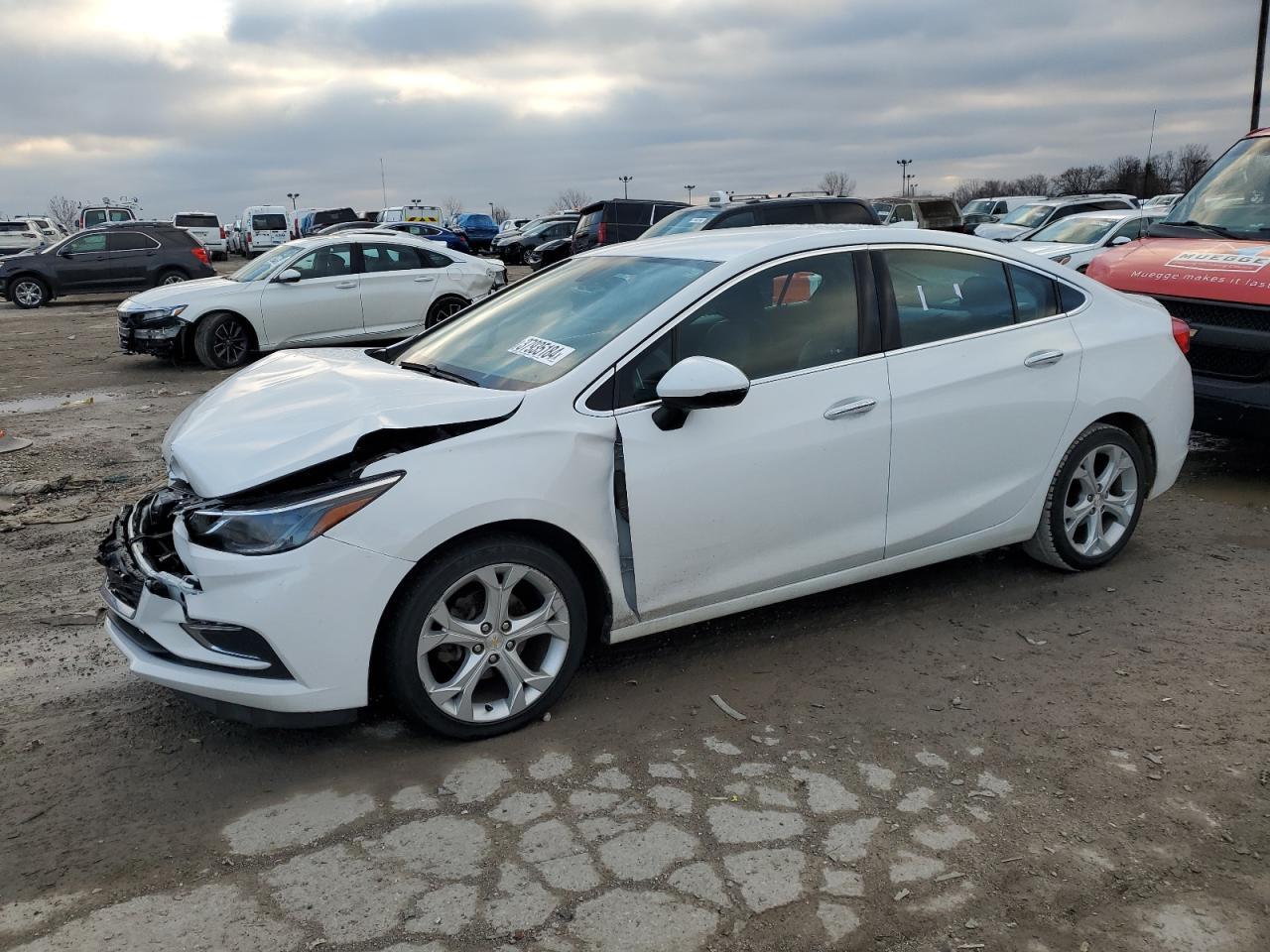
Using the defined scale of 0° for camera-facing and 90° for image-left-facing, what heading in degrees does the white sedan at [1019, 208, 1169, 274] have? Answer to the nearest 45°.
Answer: approximately 45°

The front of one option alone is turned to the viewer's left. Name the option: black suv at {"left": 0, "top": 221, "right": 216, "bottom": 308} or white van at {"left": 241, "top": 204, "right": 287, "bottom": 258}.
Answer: the black suv

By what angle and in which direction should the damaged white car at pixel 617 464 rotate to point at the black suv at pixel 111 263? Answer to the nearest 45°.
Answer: approximately 90° to its right

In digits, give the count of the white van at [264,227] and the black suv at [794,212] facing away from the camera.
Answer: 1

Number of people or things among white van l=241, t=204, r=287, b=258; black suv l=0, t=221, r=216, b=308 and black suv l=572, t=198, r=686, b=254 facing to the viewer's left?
1

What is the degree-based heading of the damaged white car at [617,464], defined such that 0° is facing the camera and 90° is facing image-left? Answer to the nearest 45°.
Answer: approximately 45°

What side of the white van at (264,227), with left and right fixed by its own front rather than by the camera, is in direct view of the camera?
back

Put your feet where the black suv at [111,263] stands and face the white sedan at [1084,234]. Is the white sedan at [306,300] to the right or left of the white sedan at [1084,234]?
right

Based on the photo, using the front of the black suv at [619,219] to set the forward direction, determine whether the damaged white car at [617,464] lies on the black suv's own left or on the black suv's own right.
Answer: on the black suv's own right

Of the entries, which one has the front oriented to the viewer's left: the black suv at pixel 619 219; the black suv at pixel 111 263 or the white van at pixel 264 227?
the black suv at pixel 111 263

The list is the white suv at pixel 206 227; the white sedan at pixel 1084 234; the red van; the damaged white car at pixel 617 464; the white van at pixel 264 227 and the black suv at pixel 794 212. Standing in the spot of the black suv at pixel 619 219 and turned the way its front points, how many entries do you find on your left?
2

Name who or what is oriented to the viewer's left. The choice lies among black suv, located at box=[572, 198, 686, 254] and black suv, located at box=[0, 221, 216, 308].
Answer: black suv, located at box=[0, 221, 216, 308]

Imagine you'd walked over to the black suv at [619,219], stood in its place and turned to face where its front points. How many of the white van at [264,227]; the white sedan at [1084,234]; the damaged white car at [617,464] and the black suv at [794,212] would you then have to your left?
1

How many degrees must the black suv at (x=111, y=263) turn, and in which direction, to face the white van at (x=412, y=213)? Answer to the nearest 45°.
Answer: approximately 135° to its right

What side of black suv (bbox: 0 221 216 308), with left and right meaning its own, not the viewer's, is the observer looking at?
left
